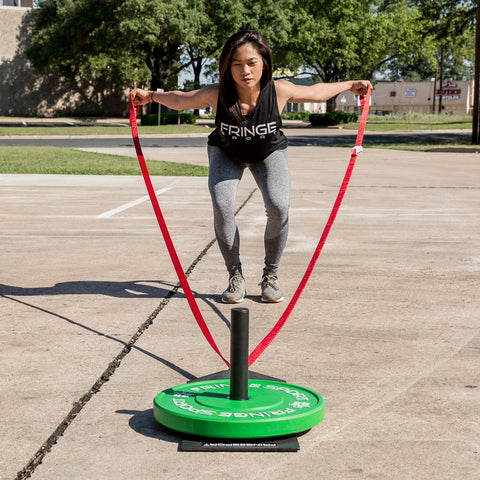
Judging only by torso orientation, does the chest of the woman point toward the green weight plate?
yes

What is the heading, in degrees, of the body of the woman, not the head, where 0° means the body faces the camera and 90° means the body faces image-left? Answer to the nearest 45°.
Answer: approximately 0°
